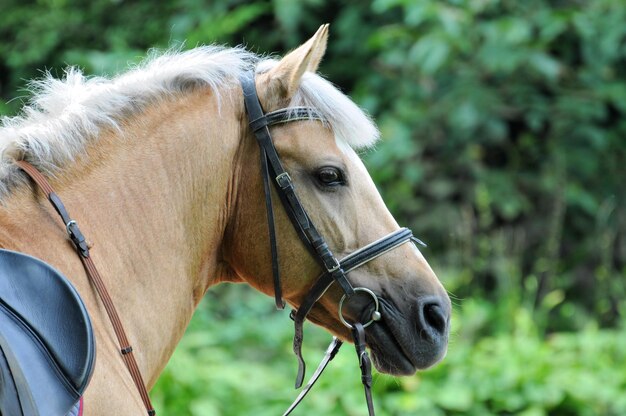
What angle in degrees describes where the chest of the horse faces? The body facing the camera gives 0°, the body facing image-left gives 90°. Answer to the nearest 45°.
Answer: approximately 270°
